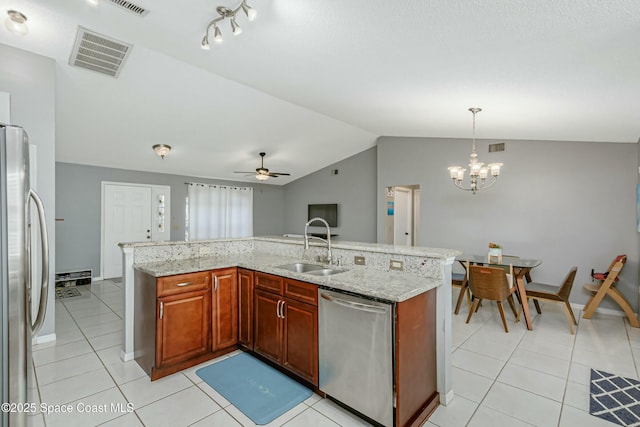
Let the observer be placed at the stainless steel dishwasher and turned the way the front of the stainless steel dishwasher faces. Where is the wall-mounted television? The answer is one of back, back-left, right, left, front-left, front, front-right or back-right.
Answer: back-right

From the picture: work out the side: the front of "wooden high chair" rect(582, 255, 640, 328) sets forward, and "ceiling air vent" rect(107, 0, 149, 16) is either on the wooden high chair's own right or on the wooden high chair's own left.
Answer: on the wooden high chair's own left

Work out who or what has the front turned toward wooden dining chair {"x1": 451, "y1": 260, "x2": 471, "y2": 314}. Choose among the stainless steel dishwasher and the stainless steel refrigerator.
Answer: the stainless steel refrigerator

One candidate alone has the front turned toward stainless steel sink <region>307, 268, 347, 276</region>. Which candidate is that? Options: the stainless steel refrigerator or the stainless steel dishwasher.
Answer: the stainless steel refrigerator

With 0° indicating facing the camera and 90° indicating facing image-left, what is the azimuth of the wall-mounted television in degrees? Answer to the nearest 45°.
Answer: approximately 45°

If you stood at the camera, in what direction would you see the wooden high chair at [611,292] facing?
facing to the left of the viewer

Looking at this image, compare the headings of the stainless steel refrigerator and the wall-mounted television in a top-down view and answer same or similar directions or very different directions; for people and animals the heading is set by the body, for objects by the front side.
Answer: very different directions

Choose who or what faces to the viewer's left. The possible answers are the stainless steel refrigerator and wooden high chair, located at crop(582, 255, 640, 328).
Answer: the wooden high chair

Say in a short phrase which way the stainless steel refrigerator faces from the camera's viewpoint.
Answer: facing to the right of the viewer

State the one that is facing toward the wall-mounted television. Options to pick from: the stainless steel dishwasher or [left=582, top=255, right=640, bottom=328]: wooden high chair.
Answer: the wooden high chair

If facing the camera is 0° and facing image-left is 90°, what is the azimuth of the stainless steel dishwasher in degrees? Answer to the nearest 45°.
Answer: approximately 45°

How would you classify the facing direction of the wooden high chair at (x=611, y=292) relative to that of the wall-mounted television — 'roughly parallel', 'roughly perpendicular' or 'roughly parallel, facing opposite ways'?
roughly perpendicular

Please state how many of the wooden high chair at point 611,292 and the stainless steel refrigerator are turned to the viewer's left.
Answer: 1
